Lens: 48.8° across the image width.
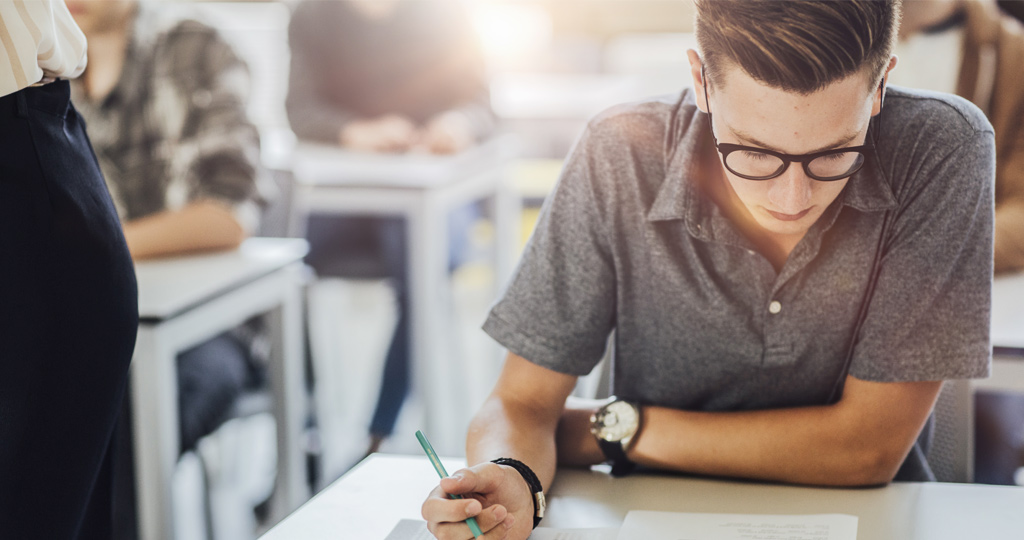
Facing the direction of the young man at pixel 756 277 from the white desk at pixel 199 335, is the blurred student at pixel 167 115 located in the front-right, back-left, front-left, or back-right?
back-left

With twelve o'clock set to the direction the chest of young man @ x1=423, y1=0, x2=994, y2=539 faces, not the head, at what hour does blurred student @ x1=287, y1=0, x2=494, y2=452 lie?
The blurred student is roughly at 5 o'clock from the young man.

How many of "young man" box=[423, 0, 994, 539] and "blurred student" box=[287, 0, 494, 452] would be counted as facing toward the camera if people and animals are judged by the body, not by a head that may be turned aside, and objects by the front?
2

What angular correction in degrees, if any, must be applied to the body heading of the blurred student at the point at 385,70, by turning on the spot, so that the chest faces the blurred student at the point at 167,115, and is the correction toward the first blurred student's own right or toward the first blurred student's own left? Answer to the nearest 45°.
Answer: approximately 45° to the first blurred student's own right

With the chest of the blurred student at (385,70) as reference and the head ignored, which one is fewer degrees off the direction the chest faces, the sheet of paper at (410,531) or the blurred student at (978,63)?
the sheet of paper

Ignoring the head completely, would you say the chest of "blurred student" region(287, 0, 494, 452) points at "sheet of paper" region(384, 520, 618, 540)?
yes

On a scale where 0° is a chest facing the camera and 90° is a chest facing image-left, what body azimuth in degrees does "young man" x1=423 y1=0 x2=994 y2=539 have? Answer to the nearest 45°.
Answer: approximately 0°

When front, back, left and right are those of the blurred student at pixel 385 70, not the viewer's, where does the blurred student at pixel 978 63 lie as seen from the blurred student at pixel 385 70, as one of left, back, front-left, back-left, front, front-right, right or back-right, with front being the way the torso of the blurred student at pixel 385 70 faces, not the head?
front-left

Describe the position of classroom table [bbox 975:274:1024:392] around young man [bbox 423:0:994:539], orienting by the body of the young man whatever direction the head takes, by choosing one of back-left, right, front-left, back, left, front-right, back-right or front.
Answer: back-left

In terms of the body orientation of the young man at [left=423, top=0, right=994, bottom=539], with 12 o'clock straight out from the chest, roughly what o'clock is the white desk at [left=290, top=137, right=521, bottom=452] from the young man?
The white desk is roughly at 5 o'clock from the young man.

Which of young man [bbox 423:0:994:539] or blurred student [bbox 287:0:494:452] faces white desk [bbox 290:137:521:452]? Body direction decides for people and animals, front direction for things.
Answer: the blurred student
